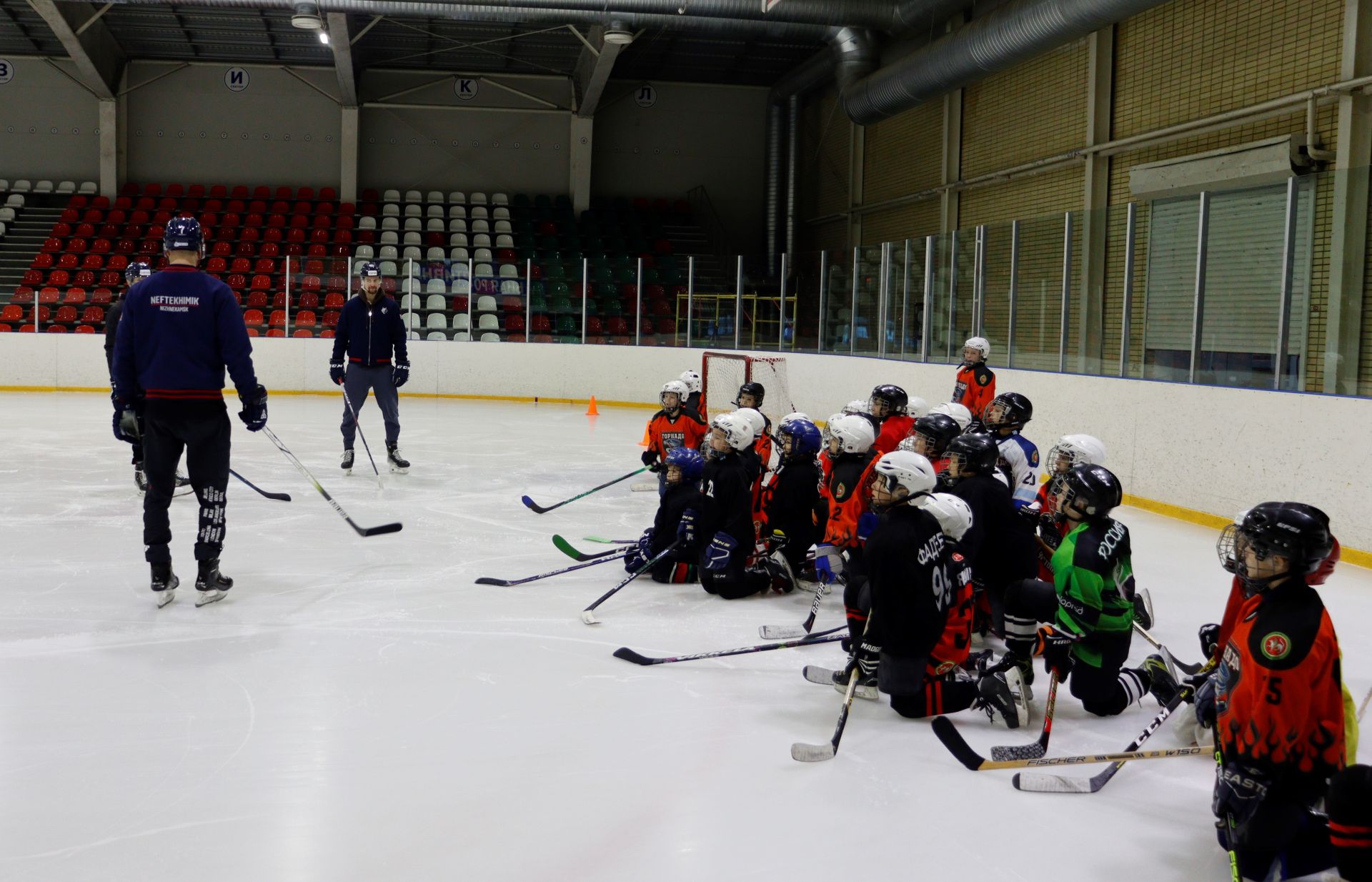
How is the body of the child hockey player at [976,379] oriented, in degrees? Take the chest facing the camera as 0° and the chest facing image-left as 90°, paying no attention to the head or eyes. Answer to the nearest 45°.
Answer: approximately 45°

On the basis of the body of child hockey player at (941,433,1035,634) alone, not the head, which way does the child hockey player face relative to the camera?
to the viewer's left

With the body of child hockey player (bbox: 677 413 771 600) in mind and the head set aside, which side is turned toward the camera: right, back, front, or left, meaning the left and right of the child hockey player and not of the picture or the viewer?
left

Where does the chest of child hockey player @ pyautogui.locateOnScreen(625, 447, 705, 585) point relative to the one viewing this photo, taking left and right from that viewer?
facing to the left of the viewer

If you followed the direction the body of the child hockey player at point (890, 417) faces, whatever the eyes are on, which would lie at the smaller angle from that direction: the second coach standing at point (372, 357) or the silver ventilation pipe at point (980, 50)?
the second coach standing

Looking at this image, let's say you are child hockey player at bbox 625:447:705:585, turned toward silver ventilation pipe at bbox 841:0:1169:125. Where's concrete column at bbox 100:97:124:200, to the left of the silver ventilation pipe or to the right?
left

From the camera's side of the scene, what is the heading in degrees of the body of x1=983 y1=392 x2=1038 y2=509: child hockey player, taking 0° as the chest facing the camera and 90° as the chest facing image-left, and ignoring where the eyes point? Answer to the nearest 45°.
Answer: approximately 90°

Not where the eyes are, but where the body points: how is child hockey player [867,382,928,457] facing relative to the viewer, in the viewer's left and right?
facing to the left of the viewer

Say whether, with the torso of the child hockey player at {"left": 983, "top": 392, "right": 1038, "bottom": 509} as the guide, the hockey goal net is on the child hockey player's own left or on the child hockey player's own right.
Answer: on the child hockey player's own right

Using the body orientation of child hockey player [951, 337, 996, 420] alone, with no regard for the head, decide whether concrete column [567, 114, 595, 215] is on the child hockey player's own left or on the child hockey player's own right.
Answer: on the child hockey player's own right

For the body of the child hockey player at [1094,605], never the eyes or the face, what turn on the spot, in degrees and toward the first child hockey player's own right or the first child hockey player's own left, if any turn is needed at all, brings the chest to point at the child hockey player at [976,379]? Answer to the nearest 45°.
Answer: approximately 90° to the first child hockey player's own right

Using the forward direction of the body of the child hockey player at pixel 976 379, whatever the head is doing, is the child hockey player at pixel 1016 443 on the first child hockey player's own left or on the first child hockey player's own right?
on the first child hockey player's own left

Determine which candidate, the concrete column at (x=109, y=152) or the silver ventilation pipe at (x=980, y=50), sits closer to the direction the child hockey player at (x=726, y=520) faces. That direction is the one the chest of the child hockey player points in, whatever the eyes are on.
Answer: the concrete column
